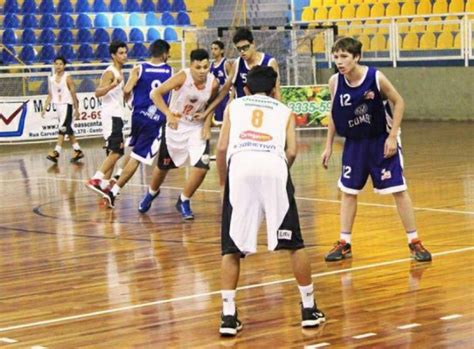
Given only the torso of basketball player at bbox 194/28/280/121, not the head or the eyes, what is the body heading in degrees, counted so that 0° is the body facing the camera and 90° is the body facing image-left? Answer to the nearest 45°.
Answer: approximately 45°

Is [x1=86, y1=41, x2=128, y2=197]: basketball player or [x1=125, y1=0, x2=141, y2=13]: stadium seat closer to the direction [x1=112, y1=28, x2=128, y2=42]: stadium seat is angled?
the basketball player

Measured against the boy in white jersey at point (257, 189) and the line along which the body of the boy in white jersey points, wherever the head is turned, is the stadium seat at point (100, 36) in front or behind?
in front

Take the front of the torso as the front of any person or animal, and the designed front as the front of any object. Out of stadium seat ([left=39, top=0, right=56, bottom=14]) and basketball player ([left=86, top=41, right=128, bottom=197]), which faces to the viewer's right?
the basketball player

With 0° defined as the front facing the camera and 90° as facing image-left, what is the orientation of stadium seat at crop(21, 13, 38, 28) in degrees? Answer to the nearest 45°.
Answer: approximately 0°

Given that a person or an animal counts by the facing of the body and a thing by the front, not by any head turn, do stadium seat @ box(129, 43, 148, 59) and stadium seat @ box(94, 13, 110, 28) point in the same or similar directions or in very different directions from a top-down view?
same or similar directions

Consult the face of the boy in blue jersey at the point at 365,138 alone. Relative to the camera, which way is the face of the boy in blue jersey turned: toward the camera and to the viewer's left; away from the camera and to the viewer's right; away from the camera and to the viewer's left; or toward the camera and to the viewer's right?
toward the camera and to the viewer's left

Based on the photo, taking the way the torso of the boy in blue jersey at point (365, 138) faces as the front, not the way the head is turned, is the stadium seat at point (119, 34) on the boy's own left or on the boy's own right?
on the boy's own right

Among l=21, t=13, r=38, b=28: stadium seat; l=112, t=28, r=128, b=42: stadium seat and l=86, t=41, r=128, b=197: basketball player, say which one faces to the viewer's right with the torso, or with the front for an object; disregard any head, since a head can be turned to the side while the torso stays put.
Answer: the basketball player

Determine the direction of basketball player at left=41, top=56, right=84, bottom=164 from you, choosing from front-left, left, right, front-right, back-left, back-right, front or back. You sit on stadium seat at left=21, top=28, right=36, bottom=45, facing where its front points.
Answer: front

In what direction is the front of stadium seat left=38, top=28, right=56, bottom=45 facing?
toward the camera

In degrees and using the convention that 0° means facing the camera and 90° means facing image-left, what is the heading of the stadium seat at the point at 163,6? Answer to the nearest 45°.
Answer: approximately 0°

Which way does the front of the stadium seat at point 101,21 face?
toward the camera

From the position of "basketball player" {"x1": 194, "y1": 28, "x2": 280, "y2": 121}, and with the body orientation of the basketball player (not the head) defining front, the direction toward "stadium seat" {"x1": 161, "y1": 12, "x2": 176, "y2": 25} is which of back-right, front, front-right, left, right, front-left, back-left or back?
back-right

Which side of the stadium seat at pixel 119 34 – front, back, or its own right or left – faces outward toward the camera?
front
